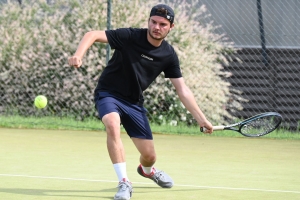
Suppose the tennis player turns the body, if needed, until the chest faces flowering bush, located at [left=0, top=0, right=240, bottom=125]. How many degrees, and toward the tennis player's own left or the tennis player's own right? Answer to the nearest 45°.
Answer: approximately 180°

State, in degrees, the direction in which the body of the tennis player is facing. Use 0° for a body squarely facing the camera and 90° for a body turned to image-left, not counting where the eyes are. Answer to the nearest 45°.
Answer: approximately 0°
